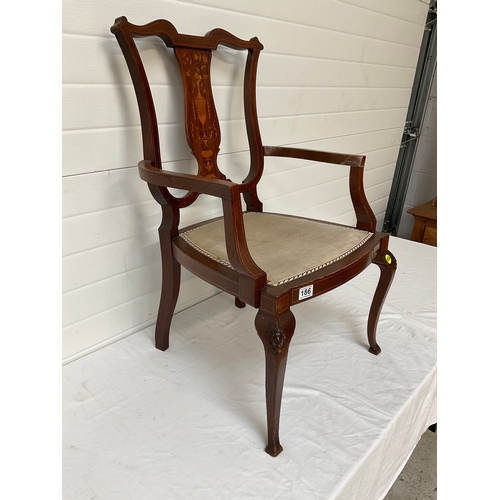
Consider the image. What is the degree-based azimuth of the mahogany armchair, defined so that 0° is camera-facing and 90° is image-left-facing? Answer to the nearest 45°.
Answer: approximately 315°

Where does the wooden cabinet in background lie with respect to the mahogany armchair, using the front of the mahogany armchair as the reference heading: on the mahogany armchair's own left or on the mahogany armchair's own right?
on the mahogany armchair's own left
